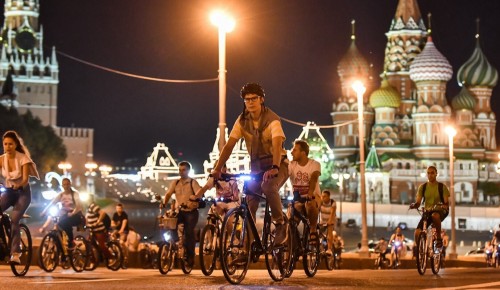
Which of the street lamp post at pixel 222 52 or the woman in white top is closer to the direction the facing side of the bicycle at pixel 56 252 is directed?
the woman in white top

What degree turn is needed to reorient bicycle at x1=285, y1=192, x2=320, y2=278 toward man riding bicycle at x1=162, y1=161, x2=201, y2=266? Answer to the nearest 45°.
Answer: approximately 90° to its right

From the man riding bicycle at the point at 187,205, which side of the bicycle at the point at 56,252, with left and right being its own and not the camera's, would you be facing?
left

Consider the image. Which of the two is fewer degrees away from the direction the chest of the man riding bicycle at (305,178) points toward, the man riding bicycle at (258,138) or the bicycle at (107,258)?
the man riding bicycle

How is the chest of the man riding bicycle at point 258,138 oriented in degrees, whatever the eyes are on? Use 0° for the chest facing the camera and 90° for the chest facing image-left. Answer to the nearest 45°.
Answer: approximately 45°

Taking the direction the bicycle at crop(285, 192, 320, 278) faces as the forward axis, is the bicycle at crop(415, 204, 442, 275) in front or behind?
behind
